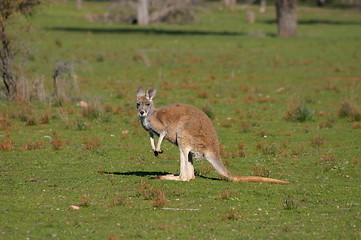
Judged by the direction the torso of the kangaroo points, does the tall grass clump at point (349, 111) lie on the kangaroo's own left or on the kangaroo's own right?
on the kangaroo's own right

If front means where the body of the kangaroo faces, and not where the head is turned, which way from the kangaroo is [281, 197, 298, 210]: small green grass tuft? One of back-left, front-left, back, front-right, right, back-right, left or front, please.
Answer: back-left

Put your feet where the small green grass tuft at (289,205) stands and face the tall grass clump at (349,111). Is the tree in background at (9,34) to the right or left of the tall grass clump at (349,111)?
left

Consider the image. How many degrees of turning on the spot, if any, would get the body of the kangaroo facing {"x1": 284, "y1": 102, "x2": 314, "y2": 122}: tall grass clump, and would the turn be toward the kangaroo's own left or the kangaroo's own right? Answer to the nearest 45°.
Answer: approximately 90° to the kangaroo's own right

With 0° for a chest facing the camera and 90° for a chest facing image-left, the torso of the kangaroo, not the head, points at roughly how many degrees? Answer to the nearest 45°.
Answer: approximately 90°
